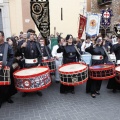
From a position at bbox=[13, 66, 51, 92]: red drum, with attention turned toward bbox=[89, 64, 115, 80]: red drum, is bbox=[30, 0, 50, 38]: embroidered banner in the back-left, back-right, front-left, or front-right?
front-left

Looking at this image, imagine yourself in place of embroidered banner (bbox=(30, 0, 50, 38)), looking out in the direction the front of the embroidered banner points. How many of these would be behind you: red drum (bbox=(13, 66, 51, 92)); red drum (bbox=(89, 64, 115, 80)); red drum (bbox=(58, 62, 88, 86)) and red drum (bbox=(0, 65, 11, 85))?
0

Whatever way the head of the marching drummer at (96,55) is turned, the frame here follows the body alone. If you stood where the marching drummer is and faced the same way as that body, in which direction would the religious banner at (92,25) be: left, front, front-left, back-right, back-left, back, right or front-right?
back

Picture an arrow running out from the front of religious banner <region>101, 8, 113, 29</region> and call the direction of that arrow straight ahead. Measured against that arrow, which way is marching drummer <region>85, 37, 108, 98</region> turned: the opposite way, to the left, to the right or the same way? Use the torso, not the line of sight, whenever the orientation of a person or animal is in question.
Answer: the same way

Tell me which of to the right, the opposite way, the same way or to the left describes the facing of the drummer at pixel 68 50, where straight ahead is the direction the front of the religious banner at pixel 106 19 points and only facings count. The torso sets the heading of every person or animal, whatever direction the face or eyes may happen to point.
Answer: the same way

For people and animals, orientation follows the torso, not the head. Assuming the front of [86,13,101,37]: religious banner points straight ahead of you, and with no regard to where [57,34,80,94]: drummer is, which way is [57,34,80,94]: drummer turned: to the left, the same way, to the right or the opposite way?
the same way

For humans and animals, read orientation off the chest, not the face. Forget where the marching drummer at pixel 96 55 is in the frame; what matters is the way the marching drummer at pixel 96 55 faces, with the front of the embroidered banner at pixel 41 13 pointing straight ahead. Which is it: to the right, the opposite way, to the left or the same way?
the same way

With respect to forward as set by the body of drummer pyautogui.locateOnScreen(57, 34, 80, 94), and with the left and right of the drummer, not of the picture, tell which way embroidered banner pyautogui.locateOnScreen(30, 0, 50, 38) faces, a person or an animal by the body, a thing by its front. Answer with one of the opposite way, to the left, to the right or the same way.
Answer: the same way

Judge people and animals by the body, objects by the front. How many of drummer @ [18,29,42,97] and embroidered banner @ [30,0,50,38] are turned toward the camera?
2

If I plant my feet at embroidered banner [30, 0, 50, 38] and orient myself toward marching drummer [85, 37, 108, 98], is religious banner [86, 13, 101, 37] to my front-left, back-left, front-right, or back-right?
front-left

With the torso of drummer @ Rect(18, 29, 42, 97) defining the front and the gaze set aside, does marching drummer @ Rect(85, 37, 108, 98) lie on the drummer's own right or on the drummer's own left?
on the drummer's own left

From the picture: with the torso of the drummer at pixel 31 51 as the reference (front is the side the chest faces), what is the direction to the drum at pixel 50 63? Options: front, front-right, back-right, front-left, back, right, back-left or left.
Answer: back-left

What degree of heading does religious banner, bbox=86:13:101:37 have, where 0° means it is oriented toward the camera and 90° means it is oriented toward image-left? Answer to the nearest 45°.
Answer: approximately 0°

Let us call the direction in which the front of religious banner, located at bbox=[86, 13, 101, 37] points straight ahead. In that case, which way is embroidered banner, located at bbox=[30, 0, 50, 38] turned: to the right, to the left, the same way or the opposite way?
the same way

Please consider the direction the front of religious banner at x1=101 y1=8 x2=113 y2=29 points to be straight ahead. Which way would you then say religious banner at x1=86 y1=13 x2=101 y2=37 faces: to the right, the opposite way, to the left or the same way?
the same way

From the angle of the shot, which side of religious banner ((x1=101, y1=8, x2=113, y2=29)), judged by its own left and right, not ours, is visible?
front

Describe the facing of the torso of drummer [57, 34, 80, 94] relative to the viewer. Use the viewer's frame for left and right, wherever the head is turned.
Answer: facing the viewer

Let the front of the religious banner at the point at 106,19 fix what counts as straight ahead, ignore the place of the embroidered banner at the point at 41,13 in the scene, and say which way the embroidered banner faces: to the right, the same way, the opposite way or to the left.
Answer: the same way
